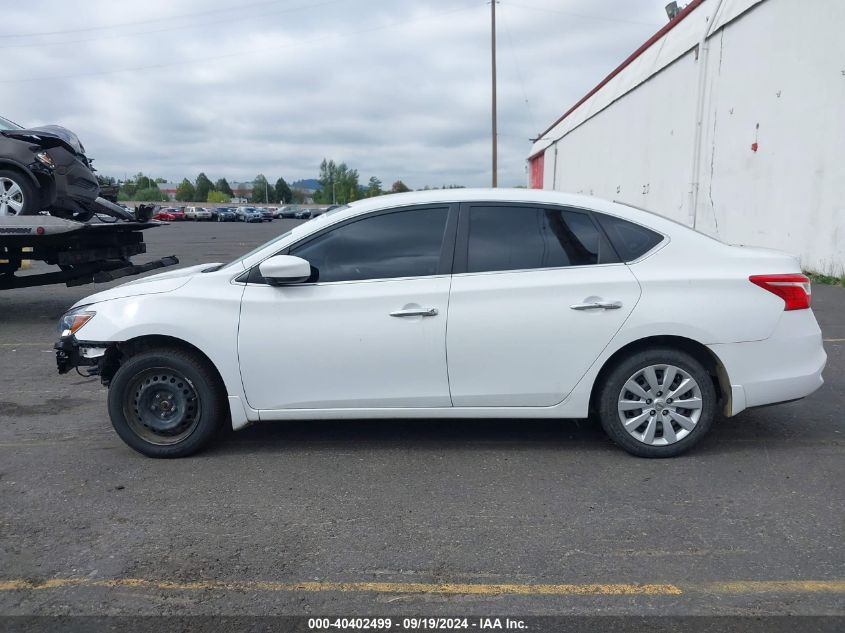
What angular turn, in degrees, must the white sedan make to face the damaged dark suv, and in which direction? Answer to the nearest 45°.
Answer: approximately 45° to its right

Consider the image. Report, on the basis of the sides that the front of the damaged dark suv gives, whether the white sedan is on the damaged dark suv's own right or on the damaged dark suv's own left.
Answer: on the damaged dark suv's own right

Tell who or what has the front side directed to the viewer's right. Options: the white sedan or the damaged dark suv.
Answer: the damaged dark suv

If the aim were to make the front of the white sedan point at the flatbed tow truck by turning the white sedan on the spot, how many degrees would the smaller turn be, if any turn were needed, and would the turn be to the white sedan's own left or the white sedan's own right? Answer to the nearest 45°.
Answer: approximately 45° to the white sedan's own right

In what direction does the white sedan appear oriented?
to the viewer's left

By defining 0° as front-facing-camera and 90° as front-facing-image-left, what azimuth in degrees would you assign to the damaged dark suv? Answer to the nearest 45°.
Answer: approximately 270°

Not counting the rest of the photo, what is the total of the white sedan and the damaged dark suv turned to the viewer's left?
1
